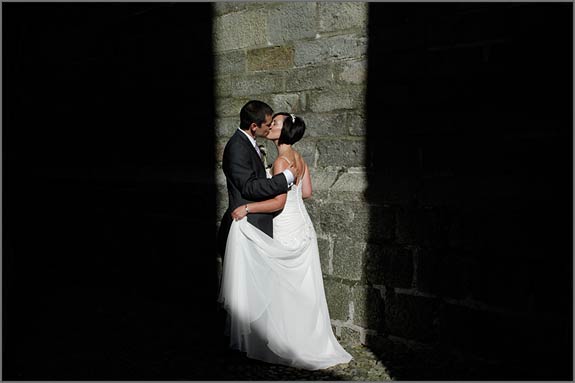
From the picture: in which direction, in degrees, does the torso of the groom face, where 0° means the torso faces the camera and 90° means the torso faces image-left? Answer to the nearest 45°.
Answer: approximately 270°

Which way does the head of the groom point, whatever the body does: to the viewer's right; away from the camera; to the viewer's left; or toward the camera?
to the viewer's right

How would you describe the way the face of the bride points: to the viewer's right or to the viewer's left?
to the viewer's left
